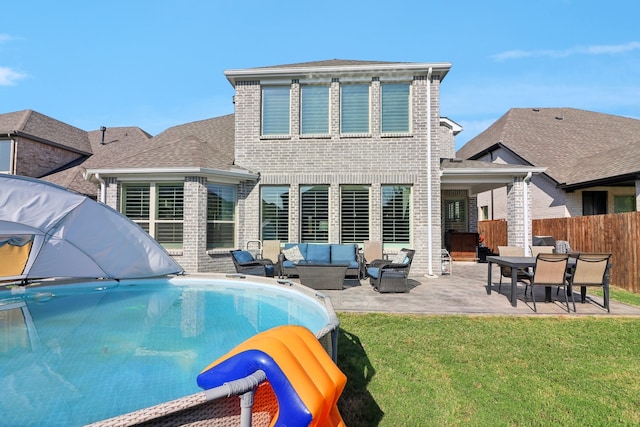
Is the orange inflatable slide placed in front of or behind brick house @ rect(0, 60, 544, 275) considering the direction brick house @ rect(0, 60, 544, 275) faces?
behind

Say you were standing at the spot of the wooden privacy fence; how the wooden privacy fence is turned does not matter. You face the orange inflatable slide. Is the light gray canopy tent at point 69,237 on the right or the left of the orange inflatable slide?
right

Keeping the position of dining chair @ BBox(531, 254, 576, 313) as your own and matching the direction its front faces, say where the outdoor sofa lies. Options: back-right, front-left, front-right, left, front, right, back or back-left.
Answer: left

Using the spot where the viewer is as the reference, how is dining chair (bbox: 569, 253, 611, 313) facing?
facing away from the viewer

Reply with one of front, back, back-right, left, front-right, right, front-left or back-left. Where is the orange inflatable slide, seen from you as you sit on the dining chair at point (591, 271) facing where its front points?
back

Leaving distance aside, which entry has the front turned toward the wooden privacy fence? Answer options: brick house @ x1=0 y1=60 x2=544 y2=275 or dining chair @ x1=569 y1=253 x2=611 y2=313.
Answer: the dining chair

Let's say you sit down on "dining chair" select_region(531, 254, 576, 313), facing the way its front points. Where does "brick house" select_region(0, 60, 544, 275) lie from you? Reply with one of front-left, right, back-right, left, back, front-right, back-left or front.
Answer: left

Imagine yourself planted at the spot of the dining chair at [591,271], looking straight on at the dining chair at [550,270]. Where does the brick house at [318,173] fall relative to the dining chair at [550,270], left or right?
right

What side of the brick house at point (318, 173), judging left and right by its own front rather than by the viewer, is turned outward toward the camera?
back

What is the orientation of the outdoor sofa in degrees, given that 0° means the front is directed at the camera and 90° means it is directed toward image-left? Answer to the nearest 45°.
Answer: approximately 0°

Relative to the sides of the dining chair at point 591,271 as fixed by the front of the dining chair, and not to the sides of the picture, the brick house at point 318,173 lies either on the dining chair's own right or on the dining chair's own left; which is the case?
on the dining chair's own left

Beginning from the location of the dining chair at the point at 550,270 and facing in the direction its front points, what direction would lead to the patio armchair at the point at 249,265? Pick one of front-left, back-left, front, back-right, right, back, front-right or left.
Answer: left

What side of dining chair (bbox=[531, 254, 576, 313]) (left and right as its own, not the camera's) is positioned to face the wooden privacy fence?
front

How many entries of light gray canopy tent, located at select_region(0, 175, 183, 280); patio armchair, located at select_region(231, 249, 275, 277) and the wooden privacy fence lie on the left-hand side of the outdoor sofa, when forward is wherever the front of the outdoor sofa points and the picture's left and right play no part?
1
